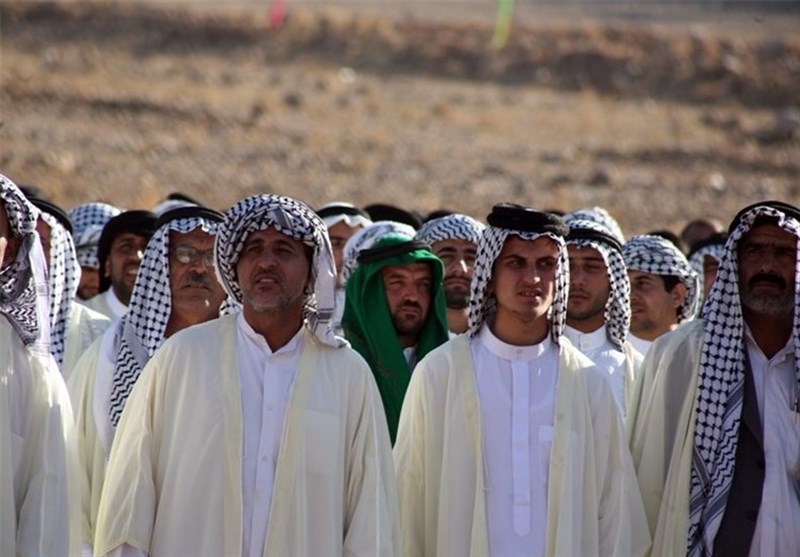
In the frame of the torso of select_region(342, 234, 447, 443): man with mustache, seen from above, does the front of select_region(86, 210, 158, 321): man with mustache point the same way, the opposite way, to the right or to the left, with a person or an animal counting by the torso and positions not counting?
the same way

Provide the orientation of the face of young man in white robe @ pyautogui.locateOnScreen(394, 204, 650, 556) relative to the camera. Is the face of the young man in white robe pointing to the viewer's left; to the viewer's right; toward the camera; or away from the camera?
toward the camera

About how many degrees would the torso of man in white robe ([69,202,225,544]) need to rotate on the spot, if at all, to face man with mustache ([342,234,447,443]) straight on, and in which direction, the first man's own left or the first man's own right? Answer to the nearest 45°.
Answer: approximately 45° to the first man's own left

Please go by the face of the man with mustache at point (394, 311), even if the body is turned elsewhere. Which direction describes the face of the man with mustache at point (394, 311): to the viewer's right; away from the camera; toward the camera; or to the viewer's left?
toward the camera

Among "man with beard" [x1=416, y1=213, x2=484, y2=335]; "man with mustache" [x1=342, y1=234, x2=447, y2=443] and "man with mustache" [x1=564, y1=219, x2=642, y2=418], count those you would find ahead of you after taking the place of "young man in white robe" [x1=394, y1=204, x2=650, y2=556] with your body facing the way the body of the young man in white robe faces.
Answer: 0

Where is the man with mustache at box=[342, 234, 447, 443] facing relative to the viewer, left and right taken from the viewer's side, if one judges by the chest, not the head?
facing the viewer and to the right of the viewer

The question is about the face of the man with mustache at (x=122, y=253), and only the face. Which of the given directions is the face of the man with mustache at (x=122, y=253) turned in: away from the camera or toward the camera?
toward the camera

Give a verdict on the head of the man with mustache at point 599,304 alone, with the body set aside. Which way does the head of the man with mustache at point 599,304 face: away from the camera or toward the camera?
toward the camera

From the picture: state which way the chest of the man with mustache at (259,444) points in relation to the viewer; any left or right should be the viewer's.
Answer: facing the viewer

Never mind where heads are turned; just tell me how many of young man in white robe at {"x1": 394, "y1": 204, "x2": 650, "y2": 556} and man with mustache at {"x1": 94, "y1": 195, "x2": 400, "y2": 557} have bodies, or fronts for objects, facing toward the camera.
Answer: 2

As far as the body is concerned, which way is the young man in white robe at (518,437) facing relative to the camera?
toward the camera

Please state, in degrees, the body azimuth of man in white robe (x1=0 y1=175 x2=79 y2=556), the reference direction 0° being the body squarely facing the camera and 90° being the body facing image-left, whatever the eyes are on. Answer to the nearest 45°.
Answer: approximately 45°
